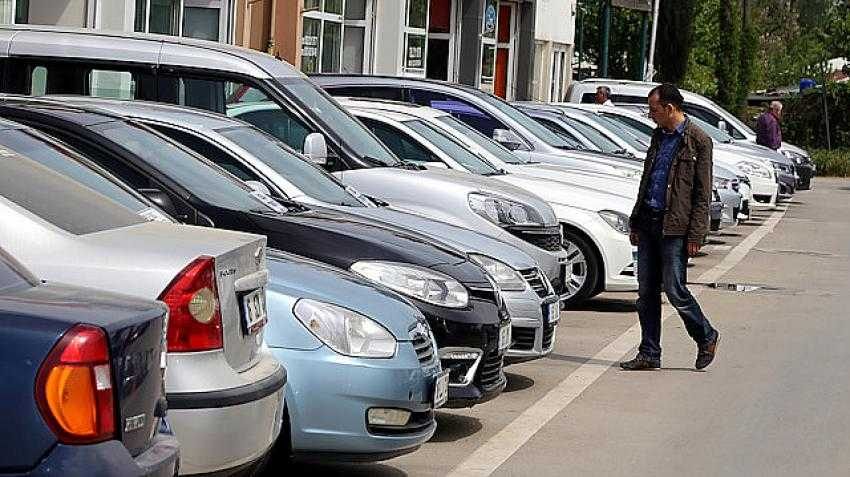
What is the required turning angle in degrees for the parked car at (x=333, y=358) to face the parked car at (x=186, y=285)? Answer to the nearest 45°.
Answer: approximately 90° to its right

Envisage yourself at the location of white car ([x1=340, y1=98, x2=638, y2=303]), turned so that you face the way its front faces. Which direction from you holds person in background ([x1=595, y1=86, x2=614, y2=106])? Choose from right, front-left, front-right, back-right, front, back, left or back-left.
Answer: back-left

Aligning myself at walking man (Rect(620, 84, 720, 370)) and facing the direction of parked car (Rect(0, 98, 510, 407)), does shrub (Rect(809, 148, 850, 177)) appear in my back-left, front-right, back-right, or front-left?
back-right

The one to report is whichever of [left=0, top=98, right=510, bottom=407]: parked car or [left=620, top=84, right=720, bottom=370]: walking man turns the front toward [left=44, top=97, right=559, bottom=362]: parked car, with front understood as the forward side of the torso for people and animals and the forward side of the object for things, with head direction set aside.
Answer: the walking man

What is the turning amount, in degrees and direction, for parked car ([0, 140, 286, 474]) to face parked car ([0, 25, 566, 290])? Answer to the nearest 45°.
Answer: approximately 45° to its right

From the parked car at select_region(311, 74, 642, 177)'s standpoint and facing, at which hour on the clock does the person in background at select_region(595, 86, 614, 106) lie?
The person in background is roughly at 8 o'clock from the parked car.

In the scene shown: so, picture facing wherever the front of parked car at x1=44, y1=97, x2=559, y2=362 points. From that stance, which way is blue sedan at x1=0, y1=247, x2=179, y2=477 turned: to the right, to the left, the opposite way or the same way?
the opposite way

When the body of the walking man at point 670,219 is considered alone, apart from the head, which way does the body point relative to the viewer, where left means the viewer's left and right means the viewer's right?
facing the viewer and to the left of the viewer

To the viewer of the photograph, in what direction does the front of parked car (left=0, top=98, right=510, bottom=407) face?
facing the viewer and to the right of the viewer

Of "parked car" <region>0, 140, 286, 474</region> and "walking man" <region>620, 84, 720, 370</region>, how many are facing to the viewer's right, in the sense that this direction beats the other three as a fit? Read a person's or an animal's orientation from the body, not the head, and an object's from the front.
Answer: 0

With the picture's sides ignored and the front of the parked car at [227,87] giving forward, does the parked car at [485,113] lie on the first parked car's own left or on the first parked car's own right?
on the first parked car's own left

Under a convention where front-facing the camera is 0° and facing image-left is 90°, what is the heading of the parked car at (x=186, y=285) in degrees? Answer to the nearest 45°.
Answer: approximately 135°

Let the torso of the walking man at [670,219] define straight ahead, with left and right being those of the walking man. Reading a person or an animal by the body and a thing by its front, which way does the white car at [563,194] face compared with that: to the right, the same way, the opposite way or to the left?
to the left

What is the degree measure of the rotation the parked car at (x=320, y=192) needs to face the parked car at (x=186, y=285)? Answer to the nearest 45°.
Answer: approximately 45° to its right

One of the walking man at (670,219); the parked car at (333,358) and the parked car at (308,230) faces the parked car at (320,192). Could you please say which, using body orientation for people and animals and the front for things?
the walking man

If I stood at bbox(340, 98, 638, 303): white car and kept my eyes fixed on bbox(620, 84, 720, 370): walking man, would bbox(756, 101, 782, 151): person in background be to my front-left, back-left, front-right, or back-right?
back-left
